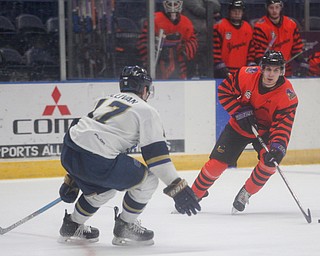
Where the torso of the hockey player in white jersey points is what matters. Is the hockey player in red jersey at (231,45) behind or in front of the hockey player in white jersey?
in front

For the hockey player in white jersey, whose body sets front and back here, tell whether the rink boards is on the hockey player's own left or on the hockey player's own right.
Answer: on the hockey player's own left

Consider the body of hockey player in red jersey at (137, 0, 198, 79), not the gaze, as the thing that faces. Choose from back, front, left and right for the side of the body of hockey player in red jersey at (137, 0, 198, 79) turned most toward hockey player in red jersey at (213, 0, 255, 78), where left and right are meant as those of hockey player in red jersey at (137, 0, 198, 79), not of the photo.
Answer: left

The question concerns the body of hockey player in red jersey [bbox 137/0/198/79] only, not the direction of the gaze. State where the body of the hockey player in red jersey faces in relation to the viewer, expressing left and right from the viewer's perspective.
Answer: facing the viewer

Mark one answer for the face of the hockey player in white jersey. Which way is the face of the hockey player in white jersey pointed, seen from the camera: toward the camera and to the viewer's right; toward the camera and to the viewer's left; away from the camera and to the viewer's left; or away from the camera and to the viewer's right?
away from the camera and to the viewer's right

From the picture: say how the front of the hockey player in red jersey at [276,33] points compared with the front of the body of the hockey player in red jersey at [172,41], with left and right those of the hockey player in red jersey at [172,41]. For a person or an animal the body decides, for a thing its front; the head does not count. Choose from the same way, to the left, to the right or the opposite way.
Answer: the same way

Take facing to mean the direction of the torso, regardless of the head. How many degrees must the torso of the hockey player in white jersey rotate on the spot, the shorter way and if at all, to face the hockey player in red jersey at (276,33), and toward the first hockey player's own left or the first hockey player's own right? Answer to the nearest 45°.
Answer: approximately 45° to the first hockey player's own left

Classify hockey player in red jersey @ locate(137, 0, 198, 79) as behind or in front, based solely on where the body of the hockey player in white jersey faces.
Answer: in front

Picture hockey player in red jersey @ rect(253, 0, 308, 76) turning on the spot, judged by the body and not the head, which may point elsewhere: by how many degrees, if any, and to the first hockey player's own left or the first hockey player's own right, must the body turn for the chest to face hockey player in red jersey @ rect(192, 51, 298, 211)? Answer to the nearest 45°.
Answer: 0° — they already face them

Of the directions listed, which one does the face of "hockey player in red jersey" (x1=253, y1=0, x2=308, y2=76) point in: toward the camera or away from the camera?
toward the camera

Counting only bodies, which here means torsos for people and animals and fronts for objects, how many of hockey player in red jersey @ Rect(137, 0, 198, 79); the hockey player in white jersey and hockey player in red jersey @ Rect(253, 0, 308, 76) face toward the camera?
2

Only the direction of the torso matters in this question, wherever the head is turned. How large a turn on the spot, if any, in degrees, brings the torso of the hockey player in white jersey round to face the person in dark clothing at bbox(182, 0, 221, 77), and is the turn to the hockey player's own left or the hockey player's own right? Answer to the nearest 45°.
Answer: approximately 45° to the hockey player's own left

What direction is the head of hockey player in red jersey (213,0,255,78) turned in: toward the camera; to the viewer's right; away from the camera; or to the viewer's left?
toward the camera

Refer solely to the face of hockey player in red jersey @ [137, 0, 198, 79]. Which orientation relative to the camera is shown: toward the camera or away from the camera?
toward the camera

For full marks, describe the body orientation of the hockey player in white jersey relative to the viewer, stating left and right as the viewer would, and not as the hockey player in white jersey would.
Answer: facing away from the viewer and to the right of the viewer

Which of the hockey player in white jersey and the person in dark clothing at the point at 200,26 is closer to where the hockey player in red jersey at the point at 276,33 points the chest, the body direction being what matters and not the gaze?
the hockey player in white jersey
